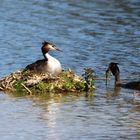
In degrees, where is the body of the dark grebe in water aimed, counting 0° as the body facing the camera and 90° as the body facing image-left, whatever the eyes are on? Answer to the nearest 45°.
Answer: approximately 90°

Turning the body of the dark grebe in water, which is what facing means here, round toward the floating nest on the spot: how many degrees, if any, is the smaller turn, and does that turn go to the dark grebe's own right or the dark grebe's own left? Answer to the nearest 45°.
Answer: approximately 45° to the dark grebe's own left
